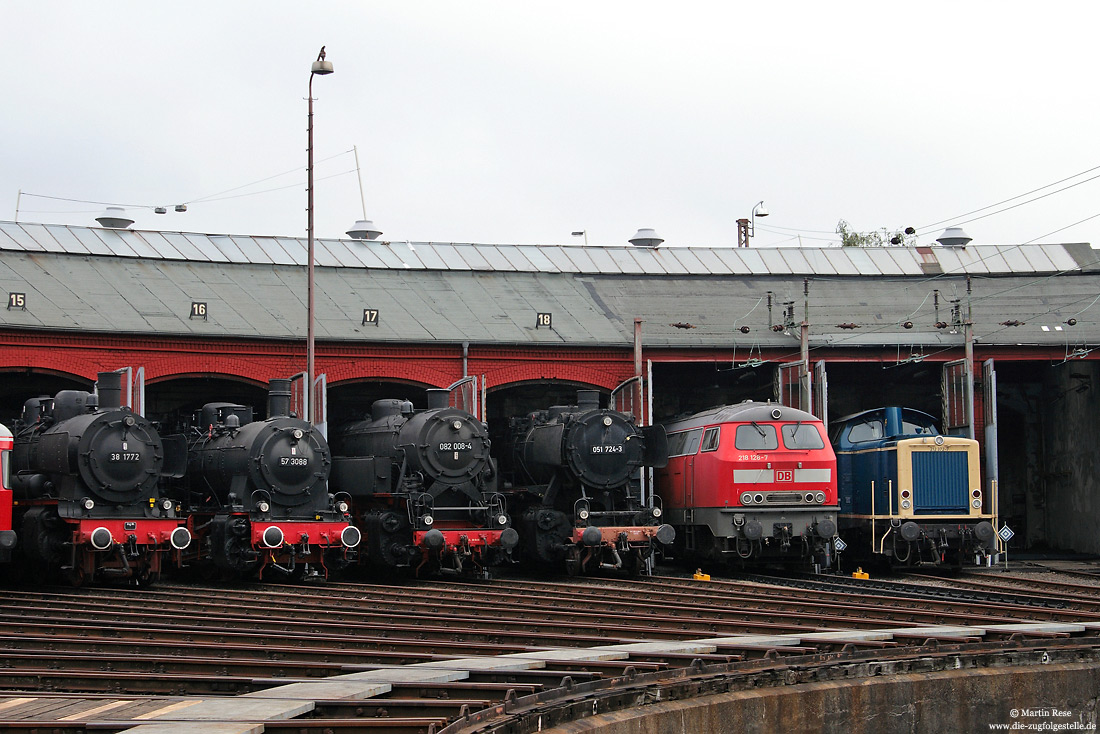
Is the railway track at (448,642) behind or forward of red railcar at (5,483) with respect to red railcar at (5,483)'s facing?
forward

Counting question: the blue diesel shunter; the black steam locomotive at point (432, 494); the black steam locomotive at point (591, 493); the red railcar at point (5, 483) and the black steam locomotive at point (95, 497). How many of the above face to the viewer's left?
0

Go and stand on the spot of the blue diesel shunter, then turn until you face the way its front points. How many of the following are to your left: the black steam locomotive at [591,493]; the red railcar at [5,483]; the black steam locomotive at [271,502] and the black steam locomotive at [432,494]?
0

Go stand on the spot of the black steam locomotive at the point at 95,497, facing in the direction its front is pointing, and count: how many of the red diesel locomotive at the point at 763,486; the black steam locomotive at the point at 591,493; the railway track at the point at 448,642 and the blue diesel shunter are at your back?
0

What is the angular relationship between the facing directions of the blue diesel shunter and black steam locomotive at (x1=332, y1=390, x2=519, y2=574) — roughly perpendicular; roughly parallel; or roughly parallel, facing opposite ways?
roughly parallel

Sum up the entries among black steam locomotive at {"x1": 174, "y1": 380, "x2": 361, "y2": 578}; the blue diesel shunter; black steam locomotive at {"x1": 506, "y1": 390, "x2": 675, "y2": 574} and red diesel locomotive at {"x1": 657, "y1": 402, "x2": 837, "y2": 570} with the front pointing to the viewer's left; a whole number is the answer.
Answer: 0

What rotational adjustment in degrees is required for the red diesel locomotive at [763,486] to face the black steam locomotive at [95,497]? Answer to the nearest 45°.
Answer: approximately 135° to its right

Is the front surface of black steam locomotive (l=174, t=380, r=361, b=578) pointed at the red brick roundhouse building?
no

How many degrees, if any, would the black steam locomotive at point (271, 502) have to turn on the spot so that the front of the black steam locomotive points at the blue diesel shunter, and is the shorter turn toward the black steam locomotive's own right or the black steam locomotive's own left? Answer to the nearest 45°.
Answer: approximately 45° to the black steam locomotive's own left

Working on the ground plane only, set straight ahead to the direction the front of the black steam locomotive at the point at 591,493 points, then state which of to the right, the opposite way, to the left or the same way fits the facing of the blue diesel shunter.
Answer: the same way

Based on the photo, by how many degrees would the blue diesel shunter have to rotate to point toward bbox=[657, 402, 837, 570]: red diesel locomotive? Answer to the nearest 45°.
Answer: approximately 90° to its right

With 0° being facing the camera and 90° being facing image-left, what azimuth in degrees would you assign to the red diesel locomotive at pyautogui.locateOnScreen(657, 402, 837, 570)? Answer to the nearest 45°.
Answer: approximately 315°

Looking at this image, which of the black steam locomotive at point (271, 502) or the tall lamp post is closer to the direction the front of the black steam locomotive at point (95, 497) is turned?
the black steam locomotive

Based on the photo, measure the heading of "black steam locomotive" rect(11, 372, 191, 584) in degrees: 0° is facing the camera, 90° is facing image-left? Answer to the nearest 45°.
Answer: approximately 315°

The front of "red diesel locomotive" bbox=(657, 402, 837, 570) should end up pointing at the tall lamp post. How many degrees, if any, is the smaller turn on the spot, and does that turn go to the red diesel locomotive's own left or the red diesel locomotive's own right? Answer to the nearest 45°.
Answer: approximately 135° to the red diesel locomotive's own right

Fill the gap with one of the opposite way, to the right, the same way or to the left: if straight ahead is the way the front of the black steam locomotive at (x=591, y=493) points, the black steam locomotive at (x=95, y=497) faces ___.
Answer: the same way

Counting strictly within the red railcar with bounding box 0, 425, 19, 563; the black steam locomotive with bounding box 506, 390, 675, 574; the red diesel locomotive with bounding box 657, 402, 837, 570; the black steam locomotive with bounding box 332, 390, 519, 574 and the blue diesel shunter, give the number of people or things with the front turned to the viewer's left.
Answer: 0
